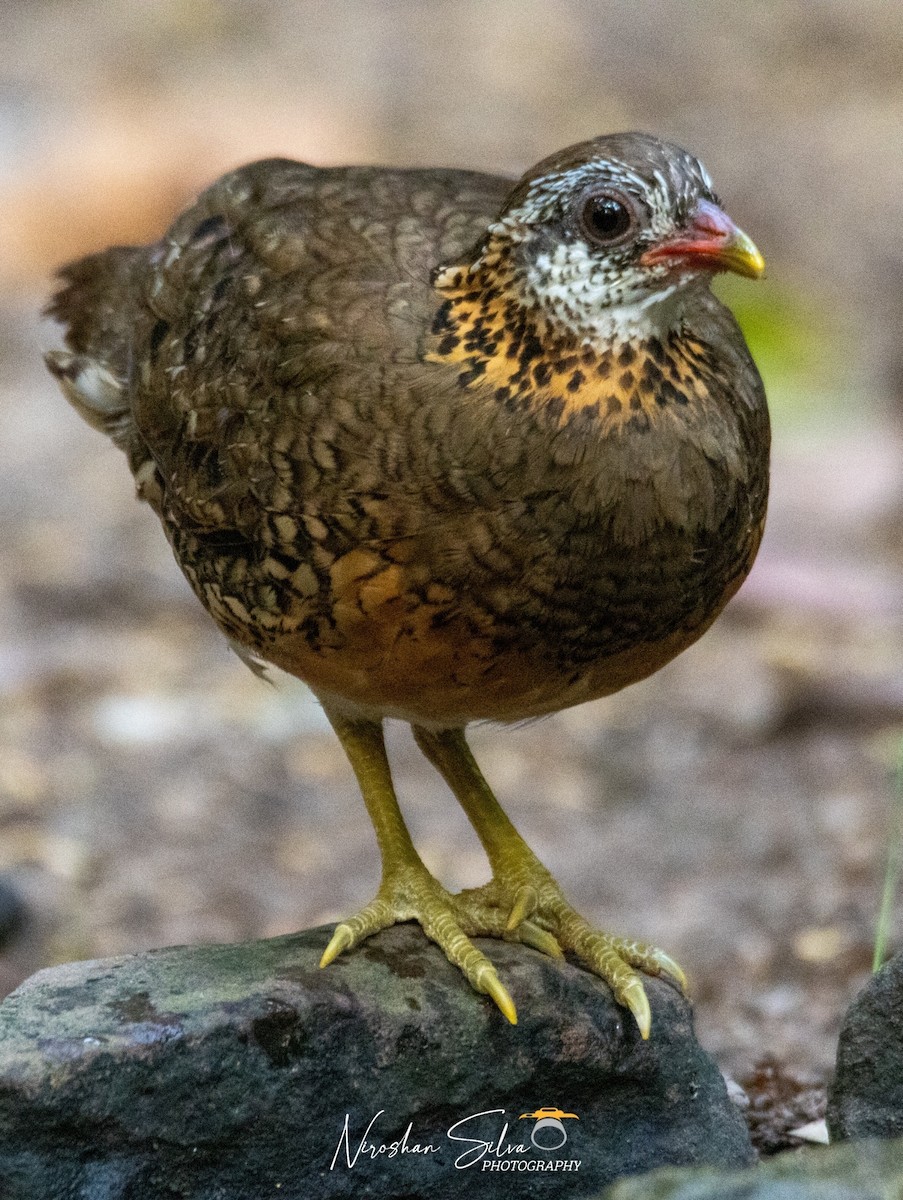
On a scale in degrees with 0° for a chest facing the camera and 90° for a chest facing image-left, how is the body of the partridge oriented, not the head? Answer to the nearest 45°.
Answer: approximately 315°
